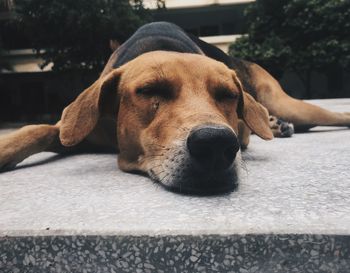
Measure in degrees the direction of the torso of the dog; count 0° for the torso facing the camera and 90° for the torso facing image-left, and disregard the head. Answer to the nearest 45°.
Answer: approximately 0°
